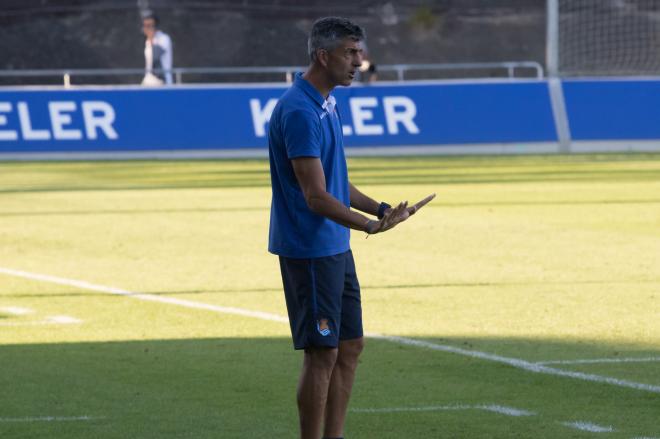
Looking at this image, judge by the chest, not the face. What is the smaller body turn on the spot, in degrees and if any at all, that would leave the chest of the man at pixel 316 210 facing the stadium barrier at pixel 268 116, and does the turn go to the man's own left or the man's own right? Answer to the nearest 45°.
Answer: approximately 90° to the man's own left

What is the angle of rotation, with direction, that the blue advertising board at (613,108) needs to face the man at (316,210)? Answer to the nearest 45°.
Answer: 0° — it already faces them

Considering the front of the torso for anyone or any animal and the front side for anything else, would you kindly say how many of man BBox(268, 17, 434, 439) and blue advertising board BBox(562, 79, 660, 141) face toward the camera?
1

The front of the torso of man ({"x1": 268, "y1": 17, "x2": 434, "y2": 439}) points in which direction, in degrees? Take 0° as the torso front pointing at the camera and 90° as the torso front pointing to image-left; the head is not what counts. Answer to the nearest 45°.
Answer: approximately 270°

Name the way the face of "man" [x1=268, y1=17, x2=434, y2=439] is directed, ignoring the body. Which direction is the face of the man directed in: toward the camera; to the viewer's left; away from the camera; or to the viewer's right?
to the viewer's right

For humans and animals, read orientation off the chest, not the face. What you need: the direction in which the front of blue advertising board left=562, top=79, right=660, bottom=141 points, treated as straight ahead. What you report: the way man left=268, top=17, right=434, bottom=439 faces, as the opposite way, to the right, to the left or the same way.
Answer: to the left

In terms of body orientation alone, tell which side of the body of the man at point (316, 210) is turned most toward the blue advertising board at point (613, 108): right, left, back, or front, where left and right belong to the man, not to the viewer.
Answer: left

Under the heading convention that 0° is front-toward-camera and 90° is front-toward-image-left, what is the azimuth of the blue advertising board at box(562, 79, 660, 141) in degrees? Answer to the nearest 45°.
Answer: approximately 0°
